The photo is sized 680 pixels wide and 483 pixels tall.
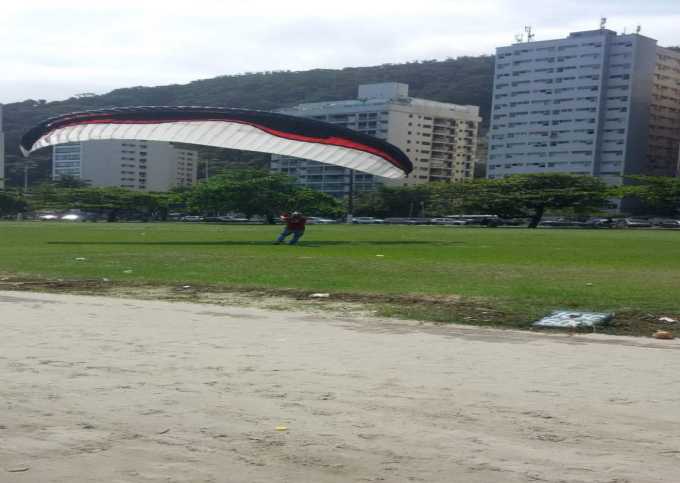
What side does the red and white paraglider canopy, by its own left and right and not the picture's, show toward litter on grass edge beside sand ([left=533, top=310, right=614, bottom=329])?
front

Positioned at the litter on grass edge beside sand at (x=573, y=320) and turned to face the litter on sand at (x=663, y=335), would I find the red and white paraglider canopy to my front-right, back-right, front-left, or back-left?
back-left

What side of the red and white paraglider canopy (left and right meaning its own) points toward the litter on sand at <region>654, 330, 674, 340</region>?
front

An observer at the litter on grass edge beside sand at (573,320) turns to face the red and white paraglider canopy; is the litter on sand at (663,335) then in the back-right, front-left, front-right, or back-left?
back-right

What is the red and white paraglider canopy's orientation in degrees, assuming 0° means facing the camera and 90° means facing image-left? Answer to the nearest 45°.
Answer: approximately 0°
